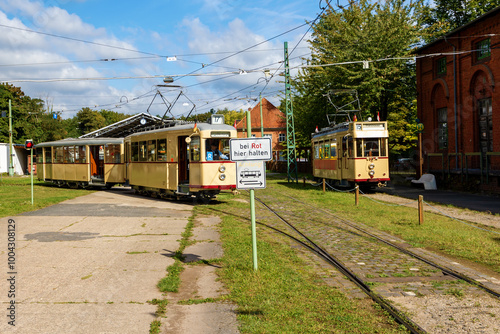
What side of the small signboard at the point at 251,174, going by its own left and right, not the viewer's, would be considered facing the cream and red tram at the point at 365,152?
back

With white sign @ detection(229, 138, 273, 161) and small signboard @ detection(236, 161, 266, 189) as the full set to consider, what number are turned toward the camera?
2

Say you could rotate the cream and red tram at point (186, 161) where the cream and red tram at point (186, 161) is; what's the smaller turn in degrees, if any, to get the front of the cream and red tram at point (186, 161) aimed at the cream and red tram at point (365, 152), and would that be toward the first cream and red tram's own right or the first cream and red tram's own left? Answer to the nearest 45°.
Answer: approximately 45° to the first cream and red tram's own left

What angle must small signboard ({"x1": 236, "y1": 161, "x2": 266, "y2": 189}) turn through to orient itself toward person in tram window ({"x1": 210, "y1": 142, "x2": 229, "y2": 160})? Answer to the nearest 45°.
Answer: approximately 180°

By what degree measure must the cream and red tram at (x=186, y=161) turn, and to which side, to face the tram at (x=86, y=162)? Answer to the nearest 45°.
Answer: approximately 180°

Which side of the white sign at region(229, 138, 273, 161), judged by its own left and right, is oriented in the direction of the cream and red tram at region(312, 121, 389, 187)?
back

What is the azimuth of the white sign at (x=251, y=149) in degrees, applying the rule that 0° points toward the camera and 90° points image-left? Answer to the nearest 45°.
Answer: approximately 0°

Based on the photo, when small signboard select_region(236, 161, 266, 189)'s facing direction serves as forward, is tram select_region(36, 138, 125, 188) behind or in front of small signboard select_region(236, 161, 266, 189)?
behind

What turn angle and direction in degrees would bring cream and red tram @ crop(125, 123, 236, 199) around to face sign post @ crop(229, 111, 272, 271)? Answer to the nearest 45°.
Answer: approximately 45° to its right

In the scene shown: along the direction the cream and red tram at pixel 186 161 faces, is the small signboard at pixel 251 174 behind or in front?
in front

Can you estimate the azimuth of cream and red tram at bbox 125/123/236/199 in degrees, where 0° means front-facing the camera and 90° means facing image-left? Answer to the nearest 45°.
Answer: approximately 315°

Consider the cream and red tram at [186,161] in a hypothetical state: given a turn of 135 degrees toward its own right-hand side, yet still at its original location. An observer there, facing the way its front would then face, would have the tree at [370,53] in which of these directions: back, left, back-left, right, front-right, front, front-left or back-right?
back-right
